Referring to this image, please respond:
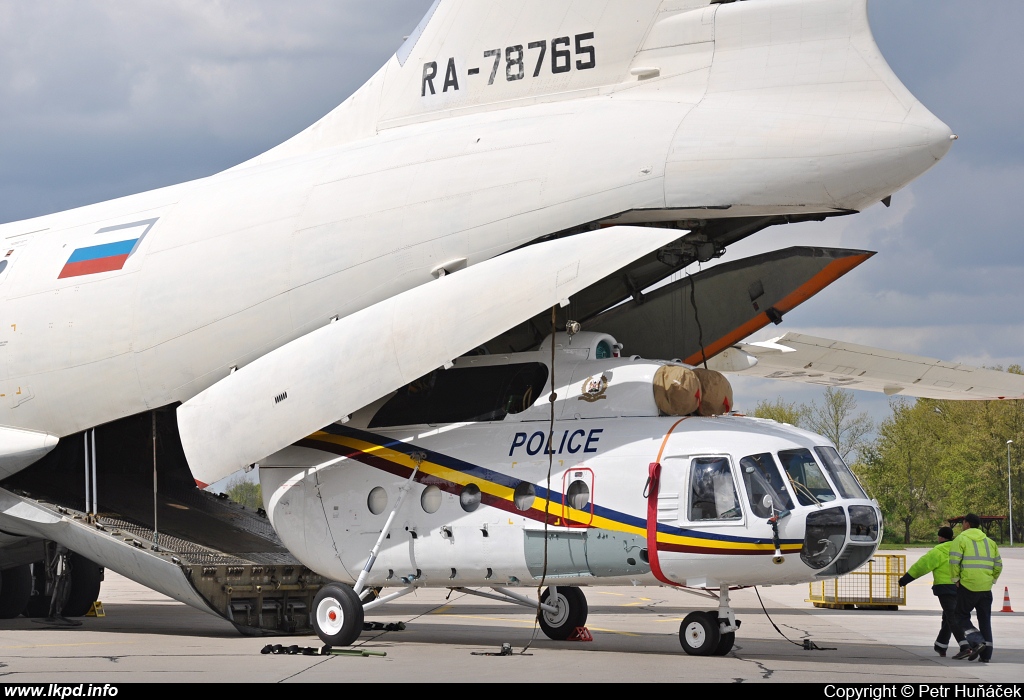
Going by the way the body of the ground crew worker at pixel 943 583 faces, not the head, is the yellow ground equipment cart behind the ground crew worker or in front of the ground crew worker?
in front

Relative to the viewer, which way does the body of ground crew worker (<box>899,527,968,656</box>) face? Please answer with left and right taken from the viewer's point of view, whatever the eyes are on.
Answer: facing away from the viewer and to the left of the viewer
